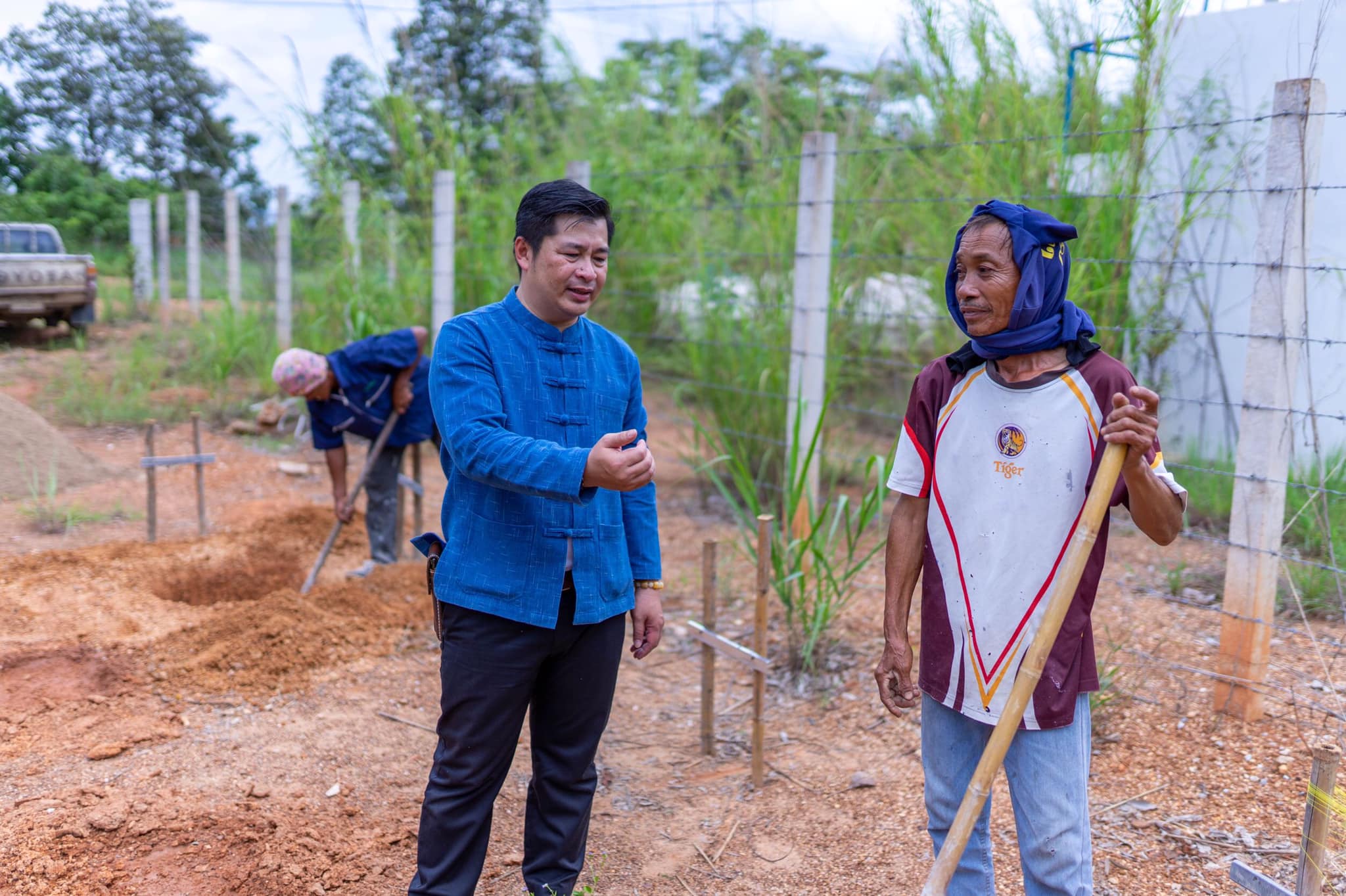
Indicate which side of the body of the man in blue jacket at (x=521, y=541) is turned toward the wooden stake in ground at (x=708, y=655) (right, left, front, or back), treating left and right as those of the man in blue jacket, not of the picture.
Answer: left

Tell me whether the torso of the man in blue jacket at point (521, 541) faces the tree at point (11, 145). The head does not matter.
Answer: no

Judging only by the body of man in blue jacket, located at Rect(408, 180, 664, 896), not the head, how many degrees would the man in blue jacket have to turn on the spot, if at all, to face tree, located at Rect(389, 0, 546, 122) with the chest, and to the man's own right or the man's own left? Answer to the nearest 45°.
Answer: approximately 135° to the man's own left

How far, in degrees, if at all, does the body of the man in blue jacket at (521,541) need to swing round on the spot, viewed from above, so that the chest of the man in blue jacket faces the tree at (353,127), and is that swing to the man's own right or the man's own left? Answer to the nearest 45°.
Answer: approximately 135° to the man's own left

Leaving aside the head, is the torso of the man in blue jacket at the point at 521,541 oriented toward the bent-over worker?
no

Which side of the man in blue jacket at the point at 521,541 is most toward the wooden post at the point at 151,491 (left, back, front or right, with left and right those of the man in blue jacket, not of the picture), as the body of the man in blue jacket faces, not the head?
back

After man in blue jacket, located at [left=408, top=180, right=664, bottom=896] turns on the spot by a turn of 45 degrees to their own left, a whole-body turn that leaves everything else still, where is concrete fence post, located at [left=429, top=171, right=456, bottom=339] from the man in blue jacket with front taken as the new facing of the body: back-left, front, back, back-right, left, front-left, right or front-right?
left

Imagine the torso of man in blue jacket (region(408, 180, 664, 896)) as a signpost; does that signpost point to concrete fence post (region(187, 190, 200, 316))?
no

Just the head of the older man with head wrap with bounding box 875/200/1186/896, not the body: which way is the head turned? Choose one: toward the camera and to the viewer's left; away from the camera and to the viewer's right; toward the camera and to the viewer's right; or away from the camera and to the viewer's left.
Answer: toward the camera and to the viewer's left

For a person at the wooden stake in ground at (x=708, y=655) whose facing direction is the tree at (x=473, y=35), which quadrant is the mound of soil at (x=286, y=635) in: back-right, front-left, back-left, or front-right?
front-left

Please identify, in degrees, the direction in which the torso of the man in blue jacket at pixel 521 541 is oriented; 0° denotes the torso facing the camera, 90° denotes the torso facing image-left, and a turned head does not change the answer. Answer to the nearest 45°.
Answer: approximately 315°

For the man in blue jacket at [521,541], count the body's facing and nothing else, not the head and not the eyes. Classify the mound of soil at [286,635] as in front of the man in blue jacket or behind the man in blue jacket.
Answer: behind

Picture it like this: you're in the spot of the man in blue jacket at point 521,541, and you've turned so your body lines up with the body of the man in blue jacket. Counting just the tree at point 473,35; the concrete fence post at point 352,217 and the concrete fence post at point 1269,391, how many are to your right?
0

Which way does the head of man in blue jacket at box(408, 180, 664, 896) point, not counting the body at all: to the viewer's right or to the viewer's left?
to the viewer's right

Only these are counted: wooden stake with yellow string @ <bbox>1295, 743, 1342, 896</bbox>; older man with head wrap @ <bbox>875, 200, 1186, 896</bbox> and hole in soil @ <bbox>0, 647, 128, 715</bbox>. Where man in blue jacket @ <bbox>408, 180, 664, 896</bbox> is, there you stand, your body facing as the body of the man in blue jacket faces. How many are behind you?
1

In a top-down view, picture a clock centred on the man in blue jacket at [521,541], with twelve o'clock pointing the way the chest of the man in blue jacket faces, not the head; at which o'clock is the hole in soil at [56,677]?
The hole in soil is roughly at 6 o'clock from the man in blue jacket.

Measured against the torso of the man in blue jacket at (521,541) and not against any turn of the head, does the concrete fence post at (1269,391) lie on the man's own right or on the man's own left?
on the man's own left
